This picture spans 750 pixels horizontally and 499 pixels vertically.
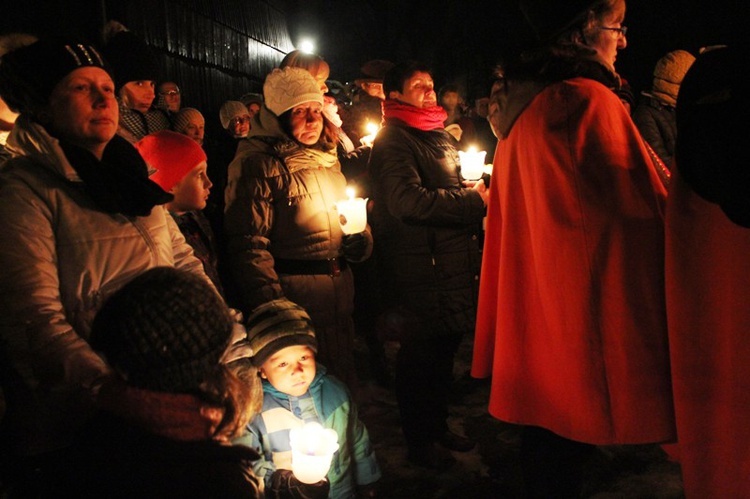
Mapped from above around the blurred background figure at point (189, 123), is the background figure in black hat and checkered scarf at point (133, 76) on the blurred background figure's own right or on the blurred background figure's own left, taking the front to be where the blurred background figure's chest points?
on the blurred background figure's own right

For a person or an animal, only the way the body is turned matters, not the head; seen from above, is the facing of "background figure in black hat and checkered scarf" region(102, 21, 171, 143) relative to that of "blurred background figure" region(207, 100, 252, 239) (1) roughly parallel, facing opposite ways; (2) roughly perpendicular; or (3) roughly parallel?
roughly parallel

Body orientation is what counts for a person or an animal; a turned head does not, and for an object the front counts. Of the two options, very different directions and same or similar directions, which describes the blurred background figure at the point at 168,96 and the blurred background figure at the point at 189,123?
same or similar directions

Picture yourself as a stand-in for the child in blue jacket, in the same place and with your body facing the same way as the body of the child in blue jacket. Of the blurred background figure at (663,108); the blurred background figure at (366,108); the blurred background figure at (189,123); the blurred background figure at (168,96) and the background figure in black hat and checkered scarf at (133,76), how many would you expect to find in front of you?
0

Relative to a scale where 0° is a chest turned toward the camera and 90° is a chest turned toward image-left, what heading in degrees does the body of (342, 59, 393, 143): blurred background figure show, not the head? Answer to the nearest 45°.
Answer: approximately 315°

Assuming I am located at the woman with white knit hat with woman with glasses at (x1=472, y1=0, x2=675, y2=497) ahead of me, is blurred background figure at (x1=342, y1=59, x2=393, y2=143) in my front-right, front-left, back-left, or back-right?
back-left

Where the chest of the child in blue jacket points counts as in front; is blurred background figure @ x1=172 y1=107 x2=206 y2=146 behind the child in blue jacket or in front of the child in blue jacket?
behind

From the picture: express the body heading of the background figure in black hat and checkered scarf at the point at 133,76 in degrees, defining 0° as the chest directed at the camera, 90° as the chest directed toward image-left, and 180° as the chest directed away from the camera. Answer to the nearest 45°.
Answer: approximately 315°

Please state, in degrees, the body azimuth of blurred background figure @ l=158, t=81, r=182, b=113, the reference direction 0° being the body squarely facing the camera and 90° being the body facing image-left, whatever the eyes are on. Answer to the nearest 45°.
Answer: approximately 315°

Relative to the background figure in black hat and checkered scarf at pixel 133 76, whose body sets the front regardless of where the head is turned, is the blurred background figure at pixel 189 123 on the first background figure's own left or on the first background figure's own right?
on the first background figure's own left

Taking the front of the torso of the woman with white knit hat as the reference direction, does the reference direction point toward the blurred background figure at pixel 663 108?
no

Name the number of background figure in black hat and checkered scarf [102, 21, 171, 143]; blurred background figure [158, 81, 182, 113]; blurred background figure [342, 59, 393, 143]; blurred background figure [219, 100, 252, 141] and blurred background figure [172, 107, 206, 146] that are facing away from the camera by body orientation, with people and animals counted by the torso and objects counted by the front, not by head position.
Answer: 0

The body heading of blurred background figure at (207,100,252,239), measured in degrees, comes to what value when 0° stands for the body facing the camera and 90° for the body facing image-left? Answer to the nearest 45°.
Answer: approximately 315°

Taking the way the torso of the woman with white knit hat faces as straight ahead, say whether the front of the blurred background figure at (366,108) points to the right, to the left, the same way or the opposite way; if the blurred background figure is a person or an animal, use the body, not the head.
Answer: the same way

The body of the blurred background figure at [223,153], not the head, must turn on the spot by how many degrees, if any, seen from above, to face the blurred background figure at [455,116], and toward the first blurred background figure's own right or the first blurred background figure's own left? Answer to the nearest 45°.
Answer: approximately 90° to the first blurred background figure's own left

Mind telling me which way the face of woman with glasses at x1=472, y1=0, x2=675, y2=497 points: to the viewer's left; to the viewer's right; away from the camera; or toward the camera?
to the viewer's right

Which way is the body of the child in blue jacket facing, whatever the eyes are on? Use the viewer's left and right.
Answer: facing the viewer

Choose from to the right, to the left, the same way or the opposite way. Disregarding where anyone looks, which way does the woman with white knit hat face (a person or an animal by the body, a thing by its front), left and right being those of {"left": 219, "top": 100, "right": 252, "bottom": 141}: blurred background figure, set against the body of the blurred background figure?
the same way
